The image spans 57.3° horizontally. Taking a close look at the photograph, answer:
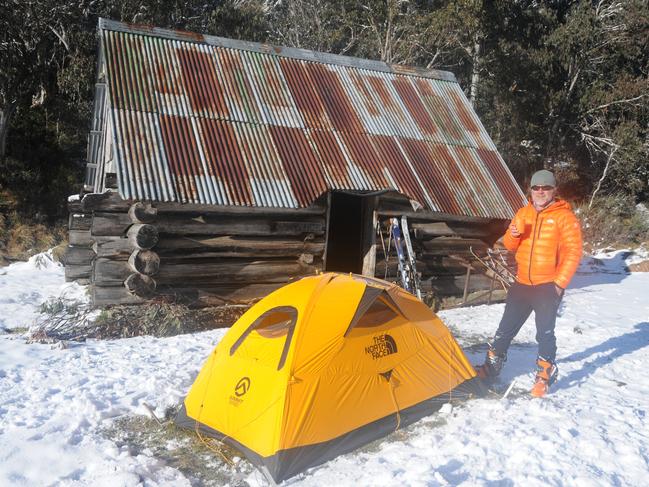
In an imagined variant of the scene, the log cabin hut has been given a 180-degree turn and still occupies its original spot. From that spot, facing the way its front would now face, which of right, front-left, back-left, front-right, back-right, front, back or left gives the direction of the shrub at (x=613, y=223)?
front-right

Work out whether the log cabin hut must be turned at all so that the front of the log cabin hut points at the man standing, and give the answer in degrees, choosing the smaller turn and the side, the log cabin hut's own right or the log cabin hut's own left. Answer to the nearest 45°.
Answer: approximately 45° to the log cabin hut's own left

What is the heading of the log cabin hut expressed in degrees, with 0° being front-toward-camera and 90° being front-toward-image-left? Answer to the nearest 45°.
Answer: approximately 0°

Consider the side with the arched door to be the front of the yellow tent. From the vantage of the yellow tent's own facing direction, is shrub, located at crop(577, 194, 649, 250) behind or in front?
behind
